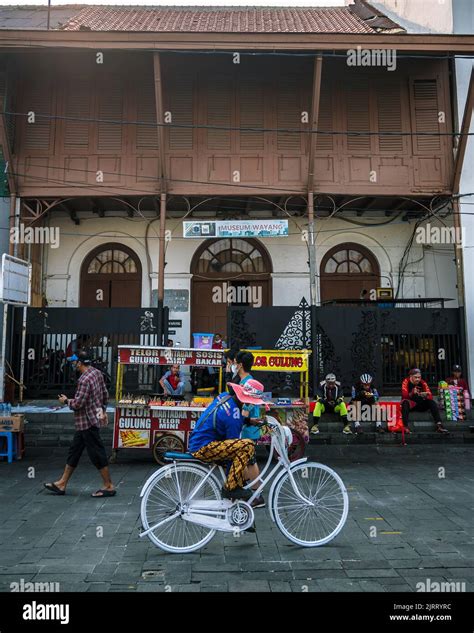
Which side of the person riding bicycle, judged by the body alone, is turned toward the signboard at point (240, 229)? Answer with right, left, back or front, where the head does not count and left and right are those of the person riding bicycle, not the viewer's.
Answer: left

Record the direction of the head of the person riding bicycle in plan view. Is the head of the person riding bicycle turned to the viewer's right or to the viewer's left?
to the viewer's right

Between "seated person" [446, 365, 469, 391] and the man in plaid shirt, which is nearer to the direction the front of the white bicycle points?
the seated person

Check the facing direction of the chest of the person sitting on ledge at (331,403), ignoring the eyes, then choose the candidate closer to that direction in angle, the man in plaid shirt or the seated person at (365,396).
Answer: the man in plaid shirt

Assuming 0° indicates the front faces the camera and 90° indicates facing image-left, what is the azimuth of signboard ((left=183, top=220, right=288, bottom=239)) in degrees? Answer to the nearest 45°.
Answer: approximately 0°

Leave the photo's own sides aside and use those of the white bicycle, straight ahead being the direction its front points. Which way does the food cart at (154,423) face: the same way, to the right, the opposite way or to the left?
to the right

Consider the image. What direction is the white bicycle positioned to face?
to the viewer's right

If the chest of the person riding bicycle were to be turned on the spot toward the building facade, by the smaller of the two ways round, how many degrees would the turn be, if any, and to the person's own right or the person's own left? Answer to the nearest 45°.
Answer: approximately 90° to the person's own left

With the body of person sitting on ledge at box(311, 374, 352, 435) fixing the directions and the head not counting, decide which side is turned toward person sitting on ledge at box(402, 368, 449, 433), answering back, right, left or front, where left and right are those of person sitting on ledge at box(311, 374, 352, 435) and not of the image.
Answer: left

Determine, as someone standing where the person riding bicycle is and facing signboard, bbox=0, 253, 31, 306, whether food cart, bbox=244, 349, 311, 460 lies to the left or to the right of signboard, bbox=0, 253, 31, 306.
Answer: right

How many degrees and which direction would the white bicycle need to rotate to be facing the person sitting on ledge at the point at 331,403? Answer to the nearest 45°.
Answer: approximately 90° to its left
